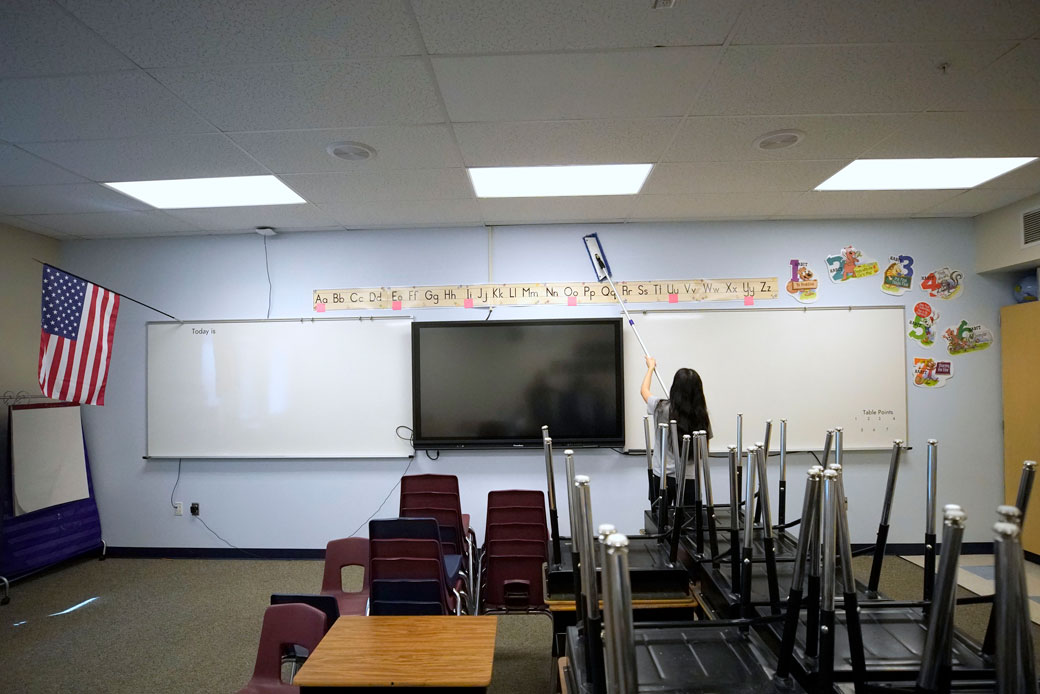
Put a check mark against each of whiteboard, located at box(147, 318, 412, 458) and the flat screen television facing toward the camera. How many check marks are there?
2
